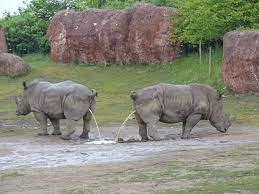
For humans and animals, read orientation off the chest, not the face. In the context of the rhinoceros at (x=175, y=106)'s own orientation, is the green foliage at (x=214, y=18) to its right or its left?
on its left

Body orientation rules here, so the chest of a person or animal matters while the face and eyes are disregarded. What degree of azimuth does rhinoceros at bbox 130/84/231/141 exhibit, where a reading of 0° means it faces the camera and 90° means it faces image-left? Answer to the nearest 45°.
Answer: approximately 270°

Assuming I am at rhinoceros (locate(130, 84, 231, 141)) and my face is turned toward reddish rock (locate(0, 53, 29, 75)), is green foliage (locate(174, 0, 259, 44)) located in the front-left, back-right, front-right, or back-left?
front-right

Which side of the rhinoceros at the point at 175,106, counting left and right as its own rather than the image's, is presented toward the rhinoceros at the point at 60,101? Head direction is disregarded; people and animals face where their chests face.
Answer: back

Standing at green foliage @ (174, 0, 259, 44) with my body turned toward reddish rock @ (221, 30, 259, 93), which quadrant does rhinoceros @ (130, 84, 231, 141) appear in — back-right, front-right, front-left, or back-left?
front-right

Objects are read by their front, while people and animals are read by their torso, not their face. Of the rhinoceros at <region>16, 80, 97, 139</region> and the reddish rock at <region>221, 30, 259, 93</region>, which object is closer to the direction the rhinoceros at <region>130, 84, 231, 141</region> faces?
the reddish rock

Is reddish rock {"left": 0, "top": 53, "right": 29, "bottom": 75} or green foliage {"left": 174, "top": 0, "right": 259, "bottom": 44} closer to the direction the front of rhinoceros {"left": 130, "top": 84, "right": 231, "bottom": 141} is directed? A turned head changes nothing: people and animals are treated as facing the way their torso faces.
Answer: the green foliage

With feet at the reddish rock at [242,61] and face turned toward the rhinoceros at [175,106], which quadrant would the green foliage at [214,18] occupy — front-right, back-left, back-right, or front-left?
back-right
